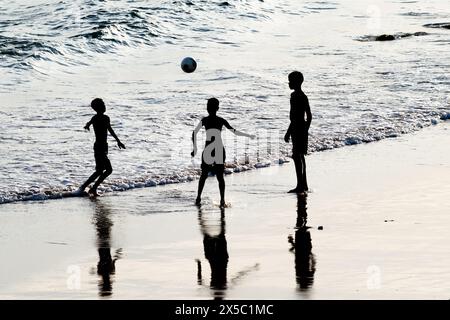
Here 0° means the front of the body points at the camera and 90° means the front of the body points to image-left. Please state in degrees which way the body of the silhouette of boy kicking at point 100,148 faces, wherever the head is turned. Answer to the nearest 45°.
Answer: approximately 270°

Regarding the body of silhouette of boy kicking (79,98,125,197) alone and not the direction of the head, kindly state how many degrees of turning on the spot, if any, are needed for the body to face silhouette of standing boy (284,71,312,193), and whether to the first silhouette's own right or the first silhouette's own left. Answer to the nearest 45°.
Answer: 0° — they already face them

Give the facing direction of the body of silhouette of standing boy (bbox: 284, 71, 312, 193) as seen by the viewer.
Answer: to the viewer's left

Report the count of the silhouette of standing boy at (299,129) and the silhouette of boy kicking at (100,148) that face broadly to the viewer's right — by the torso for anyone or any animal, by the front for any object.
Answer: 1

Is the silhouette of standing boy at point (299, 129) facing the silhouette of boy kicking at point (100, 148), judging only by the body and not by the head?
yes

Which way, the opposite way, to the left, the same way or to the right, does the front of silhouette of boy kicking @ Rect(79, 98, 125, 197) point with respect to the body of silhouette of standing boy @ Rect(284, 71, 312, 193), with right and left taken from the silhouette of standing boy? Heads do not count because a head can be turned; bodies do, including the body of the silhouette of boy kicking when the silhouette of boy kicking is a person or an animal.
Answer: the opposite way
